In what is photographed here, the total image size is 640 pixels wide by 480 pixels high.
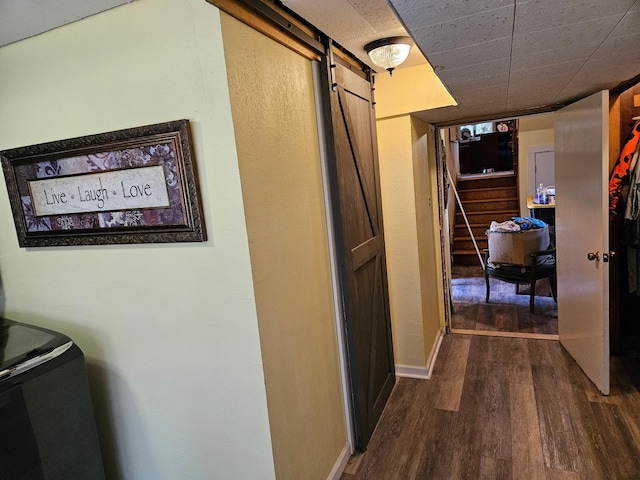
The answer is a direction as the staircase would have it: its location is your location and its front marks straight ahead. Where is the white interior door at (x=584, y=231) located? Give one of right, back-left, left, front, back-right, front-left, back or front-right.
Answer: front

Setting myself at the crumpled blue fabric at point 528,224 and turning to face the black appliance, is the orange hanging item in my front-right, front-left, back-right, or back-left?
front-left

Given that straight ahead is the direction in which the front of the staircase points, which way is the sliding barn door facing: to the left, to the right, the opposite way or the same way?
to the left

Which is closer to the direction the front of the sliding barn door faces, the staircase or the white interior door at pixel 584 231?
the white interior door

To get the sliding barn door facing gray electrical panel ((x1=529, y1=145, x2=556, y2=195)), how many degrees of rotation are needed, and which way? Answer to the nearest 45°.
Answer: approximately 45° to its left

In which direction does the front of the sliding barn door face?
to the viewer's right

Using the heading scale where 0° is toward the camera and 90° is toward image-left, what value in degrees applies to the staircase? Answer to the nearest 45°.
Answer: approximately 0°
